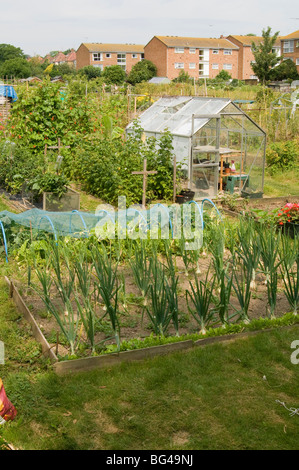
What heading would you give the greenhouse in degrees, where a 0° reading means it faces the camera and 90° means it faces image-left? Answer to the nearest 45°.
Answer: approximately 315°

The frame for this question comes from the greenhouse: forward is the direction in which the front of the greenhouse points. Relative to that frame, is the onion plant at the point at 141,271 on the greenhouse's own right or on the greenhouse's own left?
on the greenhouse's own right

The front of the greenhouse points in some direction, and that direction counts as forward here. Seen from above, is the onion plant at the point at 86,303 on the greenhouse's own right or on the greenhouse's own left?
on the greenhouse's own right

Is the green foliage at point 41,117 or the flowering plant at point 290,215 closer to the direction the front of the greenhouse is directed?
the flowering plant

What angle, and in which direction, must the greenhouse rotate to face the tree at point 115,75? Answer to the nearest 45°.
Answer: approximately 135° to its left

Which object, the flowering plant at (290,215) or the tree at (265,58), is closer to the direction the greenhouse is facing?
the flowering plant

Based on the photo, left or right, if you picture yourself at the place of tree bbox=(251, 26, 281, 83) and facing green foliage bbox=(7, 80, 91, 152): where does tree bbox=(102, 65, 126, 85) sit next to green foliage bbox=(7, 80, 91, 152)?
right

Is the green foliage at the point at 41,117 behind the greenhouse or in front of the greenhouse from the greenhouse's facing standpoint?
behind

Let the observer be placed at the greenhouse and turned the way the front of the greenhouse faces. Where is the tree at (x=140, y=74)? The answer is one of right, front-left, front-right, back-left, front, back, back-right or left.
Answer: back-left

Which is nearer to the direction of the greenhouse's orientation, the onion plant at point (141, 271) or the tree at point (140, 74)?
the onion plant
